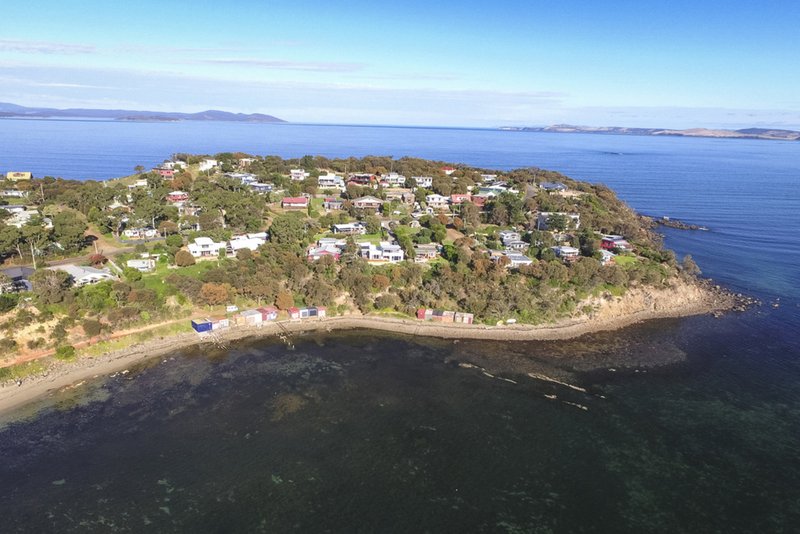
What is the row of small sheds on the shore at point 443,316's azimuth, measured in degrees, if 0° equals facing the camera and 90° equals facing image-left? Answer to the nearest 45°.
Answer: approximately 0°

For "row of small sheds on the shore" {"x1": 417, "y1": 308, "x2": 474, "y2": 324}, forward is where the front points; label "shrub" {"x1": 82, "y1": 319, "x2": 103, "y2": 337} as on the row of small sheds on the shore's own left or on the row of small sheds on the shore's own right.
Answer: on the row of small sheds on the shore's own right

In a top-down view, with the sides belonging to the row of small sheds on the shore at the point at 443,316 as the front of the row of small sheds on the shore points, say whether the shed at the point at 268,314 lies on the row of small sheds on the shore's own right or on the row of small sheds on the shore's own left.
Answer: on the row of small sheds on the shore's own right
